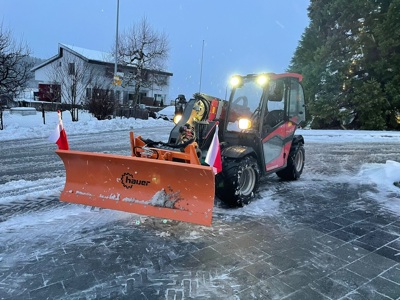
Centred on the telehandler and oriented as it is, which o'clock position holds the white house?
The white house is roughly at 4 o'clock from the telehandler.

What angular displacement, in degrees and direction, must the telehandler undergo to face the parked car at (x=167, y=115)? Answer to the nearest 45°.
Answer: approximately 135° to its right

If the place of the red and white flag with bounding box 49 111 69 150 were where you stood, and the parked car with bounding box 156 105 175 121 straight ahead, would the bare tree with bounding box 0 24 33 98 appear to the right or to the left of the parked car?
left

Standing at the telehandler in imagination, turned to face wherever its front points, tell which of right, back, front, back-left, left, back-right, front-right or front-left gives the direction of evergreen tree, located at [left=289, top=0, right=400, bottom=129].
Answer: back

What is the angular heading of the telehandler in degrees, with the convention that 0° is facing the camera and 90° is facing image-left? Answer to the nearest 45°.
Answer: approximately 45°

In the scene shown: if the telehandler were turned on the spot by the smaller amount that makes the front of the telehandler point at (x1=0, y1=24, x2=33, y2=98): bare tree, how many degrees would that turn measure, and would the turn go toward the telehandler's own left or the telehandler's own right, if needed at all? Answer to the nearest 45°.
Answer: approximately 90° to the telehandler's own right
